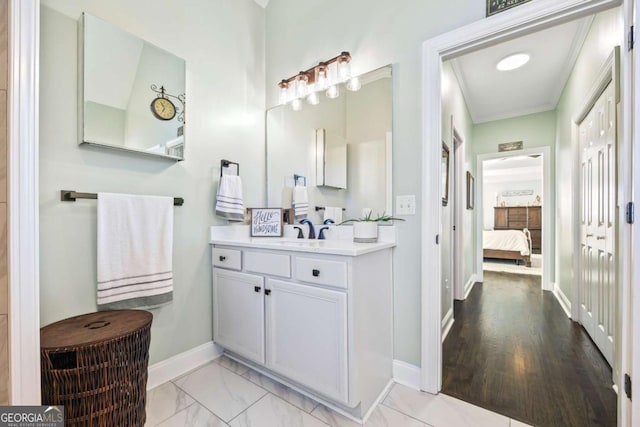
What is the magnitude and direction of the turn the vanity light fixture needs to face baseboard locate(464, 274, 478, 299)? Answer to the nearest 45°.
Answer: approximately 180°

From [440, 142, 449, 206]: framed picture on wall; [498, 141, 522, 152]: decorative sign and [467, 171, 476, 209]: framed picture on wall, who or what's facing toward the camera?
the decorative sign

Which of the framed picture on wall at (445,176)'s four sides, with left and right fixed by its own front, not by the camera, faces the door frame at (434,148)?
right

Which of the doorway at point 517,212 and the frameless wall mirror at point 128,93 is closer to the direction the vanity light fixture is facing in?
the frameless wall mirror

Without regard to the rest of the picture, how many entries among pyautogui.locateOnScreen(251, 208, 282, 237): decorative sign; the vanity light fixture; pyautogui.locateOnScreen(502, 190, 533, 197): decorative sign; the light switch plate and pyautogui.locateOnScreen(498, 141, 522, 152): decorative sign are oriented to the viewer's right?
0

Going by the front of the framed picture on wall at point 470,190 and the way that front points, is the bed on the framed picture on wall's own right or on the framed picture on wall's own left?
on the framed picture on wall's own left

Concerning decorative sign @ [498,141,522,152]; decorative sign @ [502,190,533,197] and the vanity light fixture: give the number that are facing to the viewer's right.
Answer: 0

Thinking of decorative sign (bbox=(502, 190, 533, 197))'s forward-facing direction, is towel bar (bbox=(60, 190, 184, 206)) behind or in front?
in front

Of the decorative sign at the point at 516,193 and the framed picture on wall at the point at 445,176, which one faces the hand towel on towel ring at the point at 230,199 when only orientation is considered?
the decorative sign

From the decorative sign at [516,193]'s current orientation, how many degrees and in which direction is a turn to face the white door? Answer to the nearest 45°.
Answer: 0° — it already faces it

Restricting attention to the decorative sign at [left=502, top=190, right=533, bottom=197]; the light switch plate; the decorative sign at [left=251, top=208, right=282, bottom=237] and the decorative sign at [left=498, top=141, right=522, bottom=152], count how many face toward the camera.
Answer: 4

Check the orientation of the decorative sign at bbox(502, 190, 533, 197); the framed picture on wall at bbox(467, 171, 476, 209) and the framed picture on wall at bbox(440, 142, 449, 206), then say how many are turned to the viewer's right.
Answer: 2

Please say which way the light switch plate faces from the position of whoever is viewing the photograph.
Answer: facing the viewer

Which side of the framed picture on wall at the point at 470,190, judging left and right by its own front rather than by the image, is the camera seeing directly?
right

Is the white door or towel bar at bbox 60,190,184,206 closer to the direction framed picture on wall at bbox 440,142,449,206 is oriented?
the white door

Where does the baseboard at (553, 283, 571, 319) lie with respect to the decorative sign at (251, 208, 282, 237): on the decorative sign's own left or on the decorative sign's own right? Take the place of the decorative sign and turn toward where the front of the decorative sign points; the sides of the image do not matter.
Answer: on the decorative sign's own left
